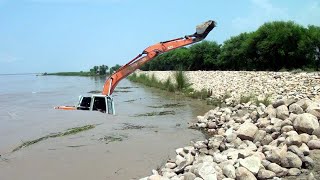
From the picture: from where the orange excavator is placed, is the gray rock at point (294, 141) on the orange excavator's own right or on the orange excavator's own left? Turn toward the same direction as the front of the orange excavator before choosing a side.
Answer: on the orange excavator's own right

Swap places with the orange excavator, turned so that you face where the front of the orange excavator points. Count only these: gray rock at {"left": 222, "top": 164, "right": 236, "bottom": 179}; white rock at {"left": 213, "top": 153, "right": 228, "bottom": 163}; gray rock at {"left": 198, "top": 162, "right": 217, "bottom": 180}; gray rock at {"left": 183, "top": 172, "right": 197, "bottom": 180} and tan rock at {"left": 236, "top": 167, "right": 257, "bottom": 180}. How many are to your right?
5

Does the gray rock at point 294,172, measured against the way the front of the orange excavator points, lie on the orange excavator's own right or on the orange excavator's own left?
on the orange excavator's own right

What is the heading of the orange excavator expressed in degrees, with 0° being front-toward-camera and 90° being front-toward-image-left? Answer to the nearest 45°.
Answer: approximately 270°

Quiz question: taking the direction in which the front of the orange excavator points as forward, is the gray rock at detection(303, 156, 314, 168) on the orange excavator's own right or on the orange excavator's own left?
on the orange excavator's own right
